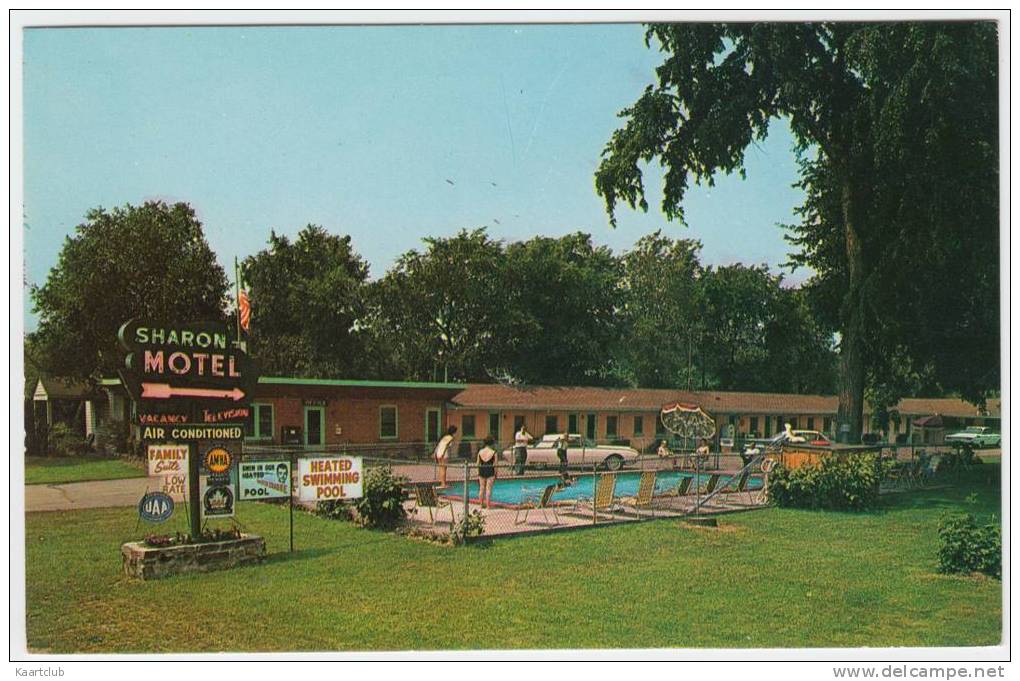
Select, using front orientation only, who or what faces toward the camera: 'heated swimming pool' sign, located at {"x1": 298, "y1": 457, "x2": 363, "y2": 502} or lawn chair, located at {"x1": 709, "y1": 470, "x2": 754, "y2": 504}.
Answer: the 'heated swimming pool' sign

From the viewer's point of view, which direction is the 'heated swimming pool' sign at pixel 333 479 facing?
toward the camera

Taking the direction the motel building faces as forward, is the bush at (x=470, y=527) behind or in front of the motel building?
in front

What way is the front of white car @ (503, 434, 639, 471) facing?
to the viewer's right

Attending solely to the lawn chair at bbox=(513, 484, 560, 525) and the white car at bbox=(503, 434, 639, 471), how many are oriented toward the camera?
0

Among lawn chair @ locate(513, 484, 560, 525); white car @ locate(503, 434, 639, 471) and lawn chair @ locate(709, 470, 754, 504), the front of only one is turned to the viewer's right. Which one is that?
the white car

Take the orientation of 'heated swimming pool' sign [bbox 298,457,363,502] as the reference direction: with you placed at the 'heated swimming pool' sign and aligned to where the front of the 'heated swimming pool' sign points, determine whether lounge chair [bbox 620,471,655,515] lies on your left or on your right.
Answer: on your left

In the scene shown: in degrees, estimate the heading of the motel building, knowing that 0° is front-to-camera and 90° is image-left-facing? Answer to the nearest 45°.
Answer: approximately 315°
